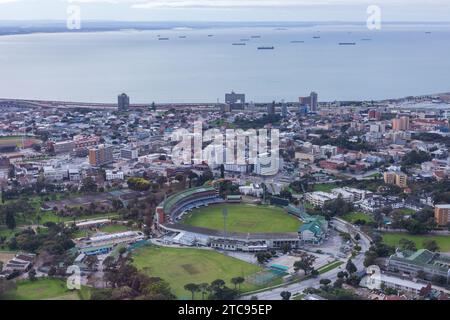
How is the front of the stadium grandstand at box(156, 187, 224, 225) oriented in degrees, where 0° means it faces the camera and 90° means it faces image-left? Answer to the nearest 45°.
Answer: approximately 315°

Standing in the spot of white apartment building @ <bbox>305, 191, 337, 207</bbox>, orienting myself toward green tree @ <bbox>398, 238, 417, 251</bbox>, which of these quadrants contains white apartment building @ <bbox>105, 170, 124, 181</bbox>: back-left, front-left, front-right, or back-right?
back-right

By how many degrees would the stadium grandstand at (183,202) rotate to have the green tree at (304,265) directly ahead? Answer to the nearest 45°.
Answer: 0° — it already faces it

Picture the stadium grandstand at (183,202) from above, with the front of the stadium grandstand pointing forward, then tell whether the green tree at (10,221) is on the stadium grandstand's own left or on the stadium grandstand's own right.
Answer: on the stadium grandstand's own right

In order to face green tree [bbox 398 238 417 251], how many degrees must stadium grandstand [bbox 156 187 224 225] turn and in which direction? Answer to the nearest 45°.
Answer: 0° — it already faces it

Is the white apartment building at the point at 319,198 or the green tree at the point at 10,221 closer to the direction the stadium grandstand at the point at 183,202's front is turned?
the white apartment building

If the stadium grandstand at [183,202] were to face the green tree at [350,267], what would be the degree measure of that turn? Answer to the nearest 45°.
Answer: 0° — it already faces it

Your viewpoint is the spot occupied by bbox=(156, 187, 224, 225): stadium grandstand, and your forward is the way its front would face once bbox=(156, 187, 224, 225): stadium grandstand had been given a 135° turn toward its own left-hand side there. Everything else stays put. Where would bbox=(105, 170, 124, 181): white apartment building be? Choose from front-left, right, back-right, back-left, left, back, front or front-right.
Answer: front-left
